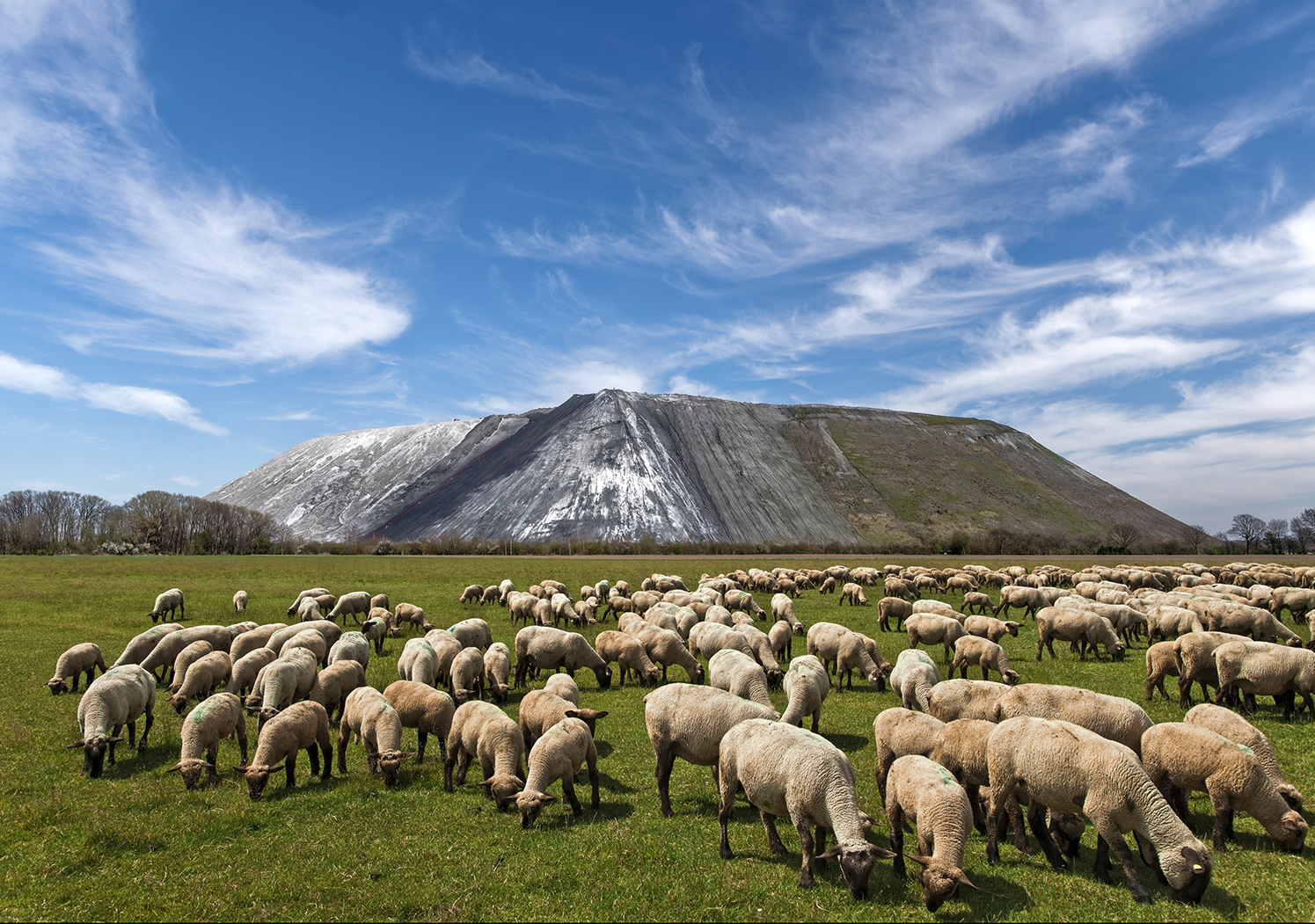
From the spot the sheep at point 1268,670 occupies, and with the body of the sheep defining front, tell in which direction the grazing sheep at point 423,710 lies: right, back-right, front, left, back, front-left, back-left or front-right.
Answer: back

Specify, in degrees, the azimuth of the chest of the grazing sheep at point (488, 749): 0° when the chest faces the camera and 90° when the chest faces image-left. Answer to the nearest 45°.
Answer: approximately 315°

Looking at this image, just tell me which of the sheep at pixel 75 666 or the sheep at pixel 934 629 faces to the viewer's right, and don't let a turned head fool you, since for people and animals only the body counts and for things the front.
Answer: the sheep at pixel 934 629

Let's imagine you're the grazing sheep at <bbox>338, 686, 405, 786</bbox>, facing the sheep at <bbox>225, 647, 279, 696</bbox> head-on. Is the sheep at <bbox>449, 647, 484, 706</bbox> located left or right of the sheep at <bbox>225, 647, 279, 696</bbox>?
right

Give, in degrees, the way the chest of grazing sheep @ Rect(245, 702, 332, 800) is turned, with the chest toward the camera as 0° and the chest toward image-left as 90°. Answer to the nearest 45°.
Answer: approximately 45°

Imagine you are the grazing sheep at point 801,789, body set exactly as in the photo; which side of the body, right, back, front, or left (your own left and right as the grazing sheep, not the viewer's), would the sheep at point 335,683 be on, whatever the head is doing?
back

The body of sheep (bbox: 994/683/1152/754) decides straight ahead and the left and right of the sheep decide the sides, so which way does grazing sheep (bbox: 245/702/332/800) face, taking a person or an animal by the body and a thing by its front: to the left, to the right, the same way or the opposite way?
to the right

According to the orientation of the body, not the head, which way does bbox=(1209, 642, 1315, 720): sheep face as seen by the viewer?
to the viewer's right

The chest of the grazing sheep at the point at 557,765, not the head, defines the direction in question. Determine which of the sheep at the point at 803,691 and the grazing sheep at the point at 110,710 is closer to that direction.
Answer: the grazing sheep

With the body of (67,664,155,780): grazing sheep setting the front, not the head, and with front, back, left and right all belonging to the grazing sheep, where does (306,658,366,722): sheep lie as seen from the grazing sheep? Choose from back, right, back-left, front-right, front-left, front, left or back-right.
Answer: back-left

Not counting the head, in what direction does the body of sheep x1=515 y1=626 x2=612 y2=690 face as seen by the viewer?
to the viewer's right

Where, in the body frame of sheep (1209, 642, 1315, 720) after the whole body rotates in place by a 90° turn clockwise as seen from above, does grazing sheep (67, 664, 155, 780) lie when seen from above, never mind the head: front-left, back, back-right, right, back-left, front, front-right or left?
right

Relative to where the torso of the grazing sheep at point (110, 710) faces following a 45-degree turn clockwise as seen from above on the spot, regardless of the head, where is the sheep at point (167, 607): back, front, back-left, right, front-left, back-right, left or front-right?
right

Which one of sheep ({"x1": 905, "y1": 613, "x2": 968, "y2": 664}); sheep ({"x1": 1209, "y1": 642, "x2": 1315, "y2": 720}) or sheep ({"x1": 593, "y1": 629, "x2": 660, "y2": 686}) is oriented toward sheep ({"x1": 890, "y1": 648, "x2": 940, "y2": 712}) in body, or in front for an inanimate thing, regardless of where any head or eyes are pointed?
sheep ({"x1": 593, "y1": 629, "x2": 660, "y2": 686})

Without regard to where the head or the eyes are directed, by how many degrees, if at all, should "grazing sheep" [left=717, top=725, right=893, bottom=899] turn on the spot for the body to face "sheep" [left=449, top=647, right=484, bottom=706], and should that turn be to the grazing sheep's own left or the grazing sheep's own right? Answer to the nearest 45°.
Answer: approximately 180°

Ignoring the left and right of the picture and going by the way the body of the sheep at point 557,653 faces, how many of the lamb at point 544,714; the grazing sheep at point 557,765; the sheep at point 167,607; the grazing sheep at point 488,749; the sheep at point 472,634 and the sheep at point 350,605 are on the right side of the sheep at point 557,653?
3

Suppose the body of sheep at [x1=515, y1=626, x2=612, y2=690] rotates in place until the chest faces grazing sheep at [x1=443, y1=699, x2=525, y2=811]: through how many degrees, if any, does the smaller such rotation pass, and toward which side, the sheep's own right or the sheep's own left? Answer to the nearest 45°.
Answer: approximately 90° to the sheep's own right

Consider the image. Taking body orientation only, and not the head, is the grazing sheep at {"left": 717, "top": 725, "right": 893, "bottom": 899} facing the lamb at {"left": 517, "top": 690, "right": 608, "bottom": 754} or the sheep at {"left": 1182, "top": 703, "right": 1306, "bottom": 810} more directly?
the sheep
